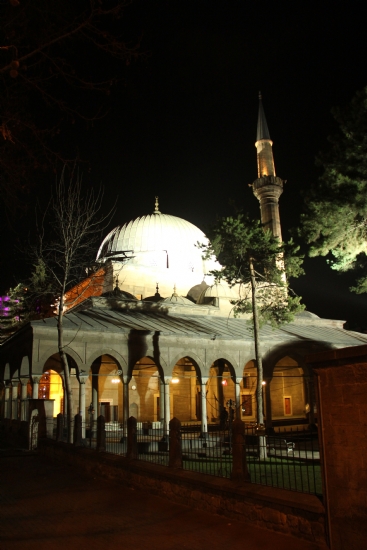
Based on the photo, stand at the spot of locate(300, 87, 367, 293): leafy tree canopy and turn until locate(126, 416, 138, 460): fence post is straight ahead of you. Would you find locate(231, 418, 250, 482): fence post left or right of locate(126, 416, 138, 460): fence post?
left

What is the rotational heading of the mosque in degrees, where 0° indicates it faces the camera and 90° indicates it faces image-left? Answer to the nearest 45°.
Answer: approximately 0°

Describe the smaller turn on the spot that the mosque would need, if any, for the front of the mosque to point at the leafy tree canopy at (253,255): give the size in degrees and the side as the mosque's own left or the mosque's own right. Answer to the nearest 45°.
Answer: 0° — it already faces it

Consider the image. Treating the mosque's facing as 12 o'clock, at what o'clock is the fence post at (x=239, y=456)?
The fence post is roughly at 12 o'clock from the mosque.

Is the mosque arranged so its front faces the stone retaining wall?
yes

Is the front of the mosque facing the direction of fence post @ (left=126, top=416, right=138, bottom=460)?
yes

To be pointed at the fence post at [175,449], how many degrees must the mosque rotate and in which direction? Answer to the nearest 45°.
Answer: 0° — it already faces it

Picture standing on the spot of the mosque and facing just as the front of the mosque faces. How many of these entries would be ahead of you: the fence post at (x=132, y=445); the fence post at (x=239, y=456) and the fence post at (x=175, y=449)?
3
